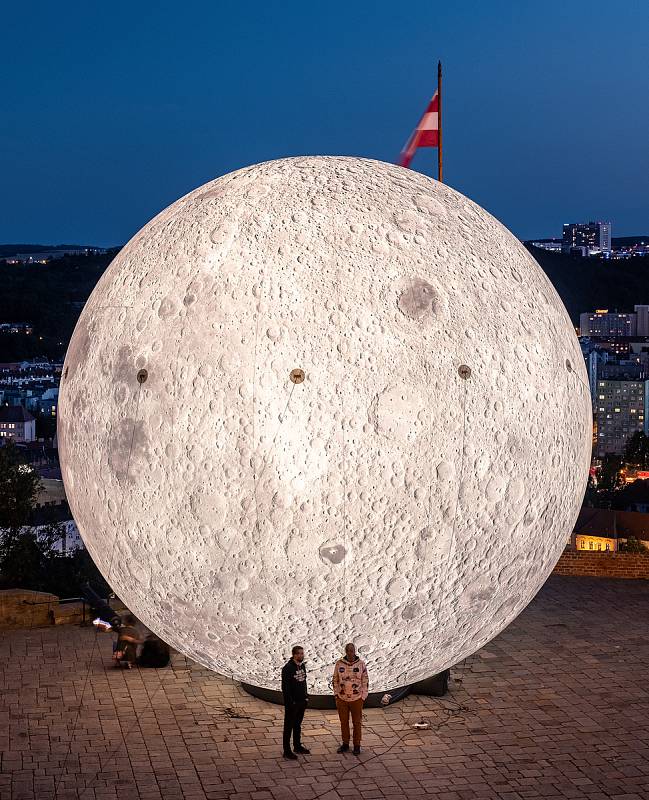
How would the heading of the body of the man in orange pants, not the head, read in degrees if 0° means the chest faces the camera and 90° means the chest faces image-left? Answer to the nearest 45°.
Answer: approximately 0°

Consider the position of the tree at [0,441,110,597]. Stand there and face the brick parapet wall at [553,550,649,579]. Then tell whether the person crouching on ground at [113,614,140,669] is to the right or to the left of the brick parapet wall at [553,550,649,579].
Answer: right

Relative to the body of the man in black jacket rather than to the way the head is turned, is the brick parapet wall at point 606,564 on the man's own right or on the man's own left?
on the man's own left

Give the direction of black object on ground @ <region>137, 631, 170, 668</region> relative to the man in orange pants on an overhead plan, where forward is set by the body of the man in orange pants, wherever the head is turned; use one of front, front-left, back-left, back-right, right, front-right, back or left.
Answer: back-right

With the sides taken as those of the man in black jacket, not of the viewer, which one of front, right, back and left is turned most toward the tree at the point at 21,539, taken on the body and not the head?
back

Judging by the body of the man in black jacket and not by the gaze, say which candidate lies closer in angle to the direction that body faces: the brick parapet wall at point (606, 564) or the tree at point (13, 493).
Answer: the brick parapet wall

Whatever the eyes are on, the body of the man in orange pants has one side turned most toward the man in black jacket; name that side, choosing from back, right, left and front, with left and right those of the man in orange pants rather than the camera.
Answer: right
